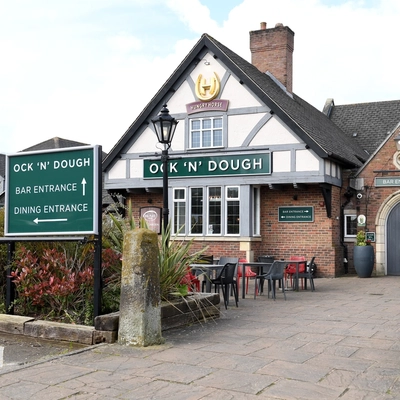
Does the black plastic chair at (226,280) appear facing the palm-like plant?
no

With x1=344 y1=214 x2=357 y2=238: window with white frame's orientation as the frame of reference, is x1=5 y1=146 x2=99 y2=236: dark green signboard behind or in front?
in front

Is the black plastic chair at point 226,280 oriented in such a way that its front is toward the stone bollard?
no

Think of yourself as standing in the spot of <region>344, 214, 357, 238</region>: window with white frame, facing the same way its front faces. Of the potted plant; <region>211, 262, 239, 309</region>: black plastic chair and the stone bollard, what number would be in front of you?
3

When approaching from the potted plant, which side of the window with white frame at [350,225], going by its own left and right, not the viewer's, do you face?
front

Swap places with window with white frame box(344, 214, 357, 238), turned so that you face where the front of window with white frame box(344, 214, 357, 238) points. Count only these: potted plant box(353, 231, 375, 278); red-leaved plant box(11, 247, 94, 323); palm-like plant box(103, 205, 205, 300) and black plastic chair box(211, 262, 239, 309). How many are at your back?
0

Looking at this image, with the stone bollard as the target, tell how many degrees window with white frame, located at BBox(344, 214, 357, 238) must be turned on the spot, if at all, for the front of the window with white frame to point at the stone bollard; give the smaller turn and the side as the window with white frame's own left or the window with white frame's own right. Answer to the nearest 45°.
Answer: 0° — it already faces it

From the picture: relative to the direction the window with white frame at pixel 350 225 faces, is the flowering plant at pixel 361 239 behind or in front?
in front

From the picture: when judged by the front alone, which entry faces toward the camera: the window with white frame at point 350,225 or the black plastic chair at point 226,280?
the window with white frame

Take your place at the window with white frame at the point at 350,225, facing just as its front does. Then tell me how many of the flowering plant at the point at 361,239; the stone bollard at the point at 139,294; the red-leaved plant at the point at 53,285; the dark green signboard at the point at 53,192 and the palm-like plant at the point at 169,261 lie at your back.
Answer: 0

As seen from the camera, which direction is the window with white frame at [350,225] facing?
toward the camera
